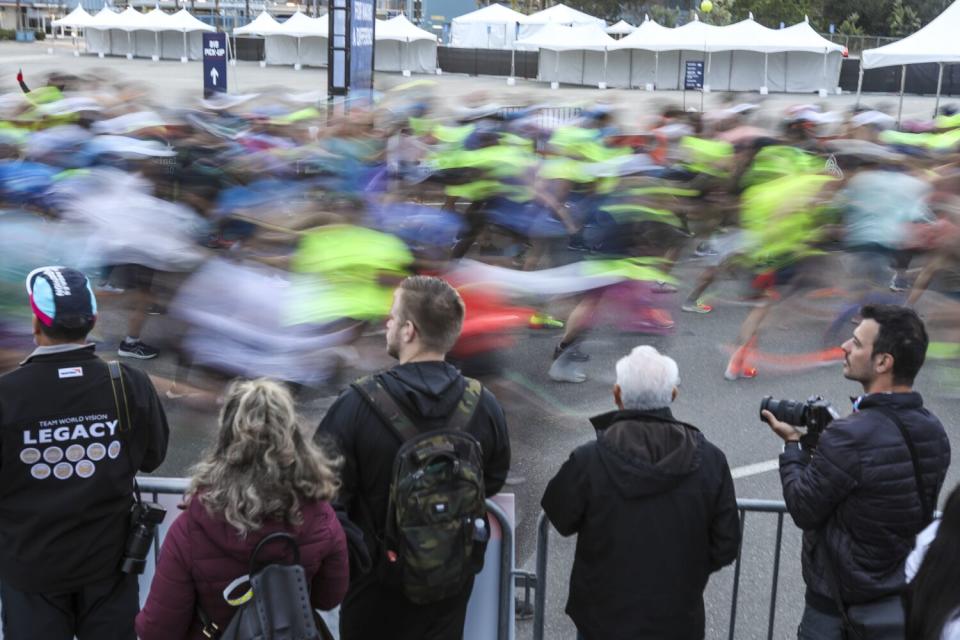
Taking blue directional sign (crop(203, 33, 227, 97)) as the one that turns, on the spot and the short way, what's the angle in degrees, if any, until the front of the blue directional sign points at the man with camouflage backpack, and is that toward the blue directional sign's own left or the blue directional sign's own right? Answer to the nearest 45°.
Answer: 0° — it already faces them

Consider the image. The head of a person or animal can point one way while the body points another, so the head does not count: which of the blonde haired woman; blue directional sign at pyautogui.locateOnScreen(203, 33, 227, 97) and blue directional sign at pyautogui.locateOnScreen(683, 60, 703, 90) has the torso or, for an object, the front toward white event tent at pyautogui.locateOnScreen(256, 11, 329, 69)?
the blonde haired woman

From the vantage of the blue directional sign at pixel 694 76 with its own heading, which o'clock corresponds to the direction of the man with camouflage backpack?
The man with camouflage backpack is roughly at 12 o'clock from the blue directional sign.

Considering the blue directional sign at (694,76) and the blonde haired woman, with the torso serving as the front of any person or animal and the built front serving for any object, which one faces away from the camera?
the blonde haired woman

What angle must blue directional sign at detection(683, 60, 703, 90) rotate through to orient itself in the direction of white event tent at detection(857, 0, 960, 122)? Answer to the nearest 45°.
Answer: approximately 90° to its left

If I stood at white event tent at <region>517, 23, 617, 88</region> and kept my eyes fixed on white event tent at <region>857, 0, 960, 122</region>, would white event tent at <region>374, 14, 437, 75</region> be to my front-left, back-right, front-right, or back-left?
back-right

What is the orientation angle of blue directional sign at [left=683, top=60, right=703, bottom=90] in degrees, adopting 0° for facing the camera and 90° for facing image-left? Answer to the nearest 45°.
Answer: approximately 0°

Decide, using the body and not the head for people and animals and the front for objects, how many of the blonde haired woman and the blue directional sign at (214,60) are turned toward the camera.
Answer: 1

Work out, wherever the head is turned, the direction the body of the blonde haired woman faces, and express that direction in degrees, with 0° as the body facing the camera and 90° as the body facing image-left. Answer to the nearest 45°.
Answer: approximately 180°

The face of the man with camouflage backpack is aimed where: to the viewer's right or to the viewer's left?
to the viewer's left

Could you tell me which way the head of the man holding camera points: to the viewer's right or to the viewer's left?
to the viewer's left

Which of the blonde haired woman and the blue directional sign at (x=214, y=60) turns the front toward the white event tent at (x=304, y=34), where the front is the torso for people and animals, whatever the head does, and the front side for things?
the blonde haired woman

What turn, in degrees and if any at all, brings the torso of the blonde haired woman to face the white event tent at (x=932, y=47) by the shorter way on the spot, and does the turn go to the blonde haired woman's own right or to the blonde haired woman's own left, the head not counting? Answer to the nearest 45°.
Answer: approximately 45° to the blonde haired woman's own right
